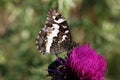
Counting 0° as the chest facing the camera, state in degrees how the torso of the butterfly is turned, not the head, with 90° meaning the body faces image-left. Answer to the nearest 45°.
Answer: approximately 270°
